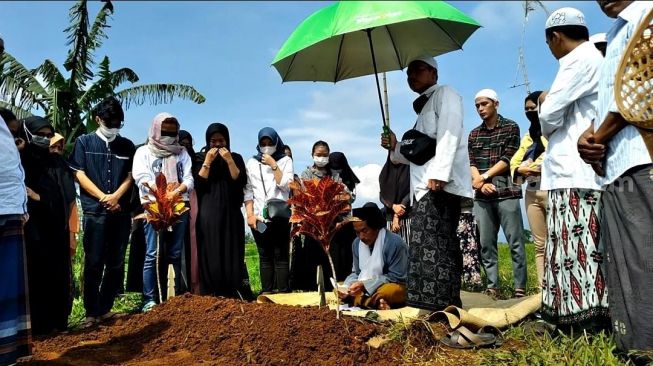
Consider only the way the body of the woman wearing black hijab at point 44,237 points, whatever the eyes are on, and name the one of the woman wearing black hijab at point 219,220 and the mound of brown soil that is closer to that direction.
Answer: the mound of brown soil

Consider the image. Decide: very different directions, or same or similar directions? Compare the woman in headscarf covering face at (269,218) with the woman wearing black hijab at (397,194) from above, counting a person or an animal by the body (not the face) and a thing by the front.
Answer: same or similar directions

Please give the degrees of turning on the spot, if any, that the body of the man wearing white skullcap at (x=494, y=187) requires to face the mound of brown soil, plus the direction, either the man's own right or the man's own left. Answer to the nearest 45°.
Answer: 0° — they already face it

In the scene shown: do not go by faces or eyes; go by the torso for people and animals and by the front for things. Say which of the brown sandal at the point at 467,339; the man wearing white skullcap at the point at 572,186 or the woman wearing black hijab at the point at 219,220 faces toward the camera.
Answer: the woman wearing black hijab

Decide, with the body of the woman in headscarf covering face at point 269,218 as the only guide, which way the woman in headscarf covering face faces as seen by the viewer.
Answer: toward the camera

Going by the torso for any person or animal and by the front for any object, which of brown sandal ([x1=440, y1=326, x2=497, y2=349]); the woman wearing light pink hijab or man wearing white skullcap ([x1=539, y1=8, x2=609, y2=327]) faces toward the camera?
the woman wearing light pink hijab

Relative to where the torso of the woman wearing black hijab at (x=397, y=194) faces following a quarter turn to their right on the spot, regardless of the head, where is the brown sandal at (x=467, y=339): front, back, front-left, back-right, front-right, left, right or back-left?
left

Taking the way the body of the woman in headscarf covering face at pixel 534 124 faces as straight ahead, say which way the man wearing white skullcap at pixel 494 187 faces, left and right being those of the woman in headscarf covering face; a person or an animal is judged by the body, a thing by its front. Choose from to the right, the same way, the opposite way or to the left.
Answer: the same way

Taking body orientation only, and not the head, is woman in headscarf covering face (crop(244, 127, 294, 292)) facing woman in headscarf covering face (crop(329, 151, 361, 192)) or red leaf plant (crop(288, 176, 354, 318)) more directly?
the red leaf plant

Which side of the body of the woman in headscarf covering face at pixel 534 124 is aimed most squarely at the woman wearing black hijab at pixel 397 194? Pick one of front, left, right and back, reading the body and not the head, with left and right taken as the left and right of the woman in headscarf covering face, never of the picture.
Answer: right

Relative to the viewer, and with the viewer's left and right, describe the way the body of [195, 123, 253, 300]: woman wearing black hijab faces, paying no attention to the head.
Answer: facing the viewer

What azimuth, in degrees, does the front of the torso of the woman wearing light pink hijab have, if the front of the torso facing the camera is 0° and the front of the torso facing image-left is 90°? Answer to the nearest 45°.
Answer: approximately 0°

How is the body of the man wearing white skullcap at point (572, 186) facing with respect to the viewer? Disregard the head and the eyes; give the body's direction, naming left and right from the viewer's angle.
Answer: facing to the left of the viewer

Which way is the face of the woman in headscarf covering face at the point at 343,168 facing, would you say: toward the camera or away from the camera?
toward the camera

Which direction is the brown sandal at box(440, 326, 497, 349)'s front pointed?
to the viewer's left
